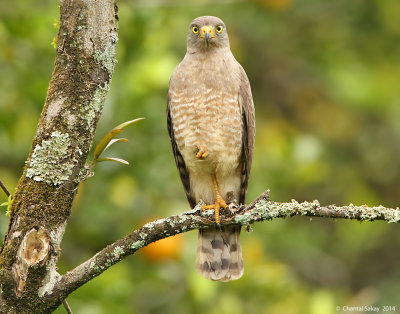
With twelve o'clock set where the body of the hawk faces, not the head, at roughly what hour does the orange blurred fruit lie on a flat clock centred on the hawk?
The orange blurred fruit is roughly at 5 o'clock from the hawk.

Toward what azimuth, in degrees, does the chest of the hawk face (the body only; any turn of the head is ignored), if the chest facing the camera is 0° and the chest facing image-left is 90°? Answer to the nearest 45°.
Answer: approximately 0°

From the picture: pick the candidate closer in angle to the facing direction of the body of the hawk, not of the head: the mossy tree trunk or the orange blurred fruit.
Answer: the mossy tree trunk
